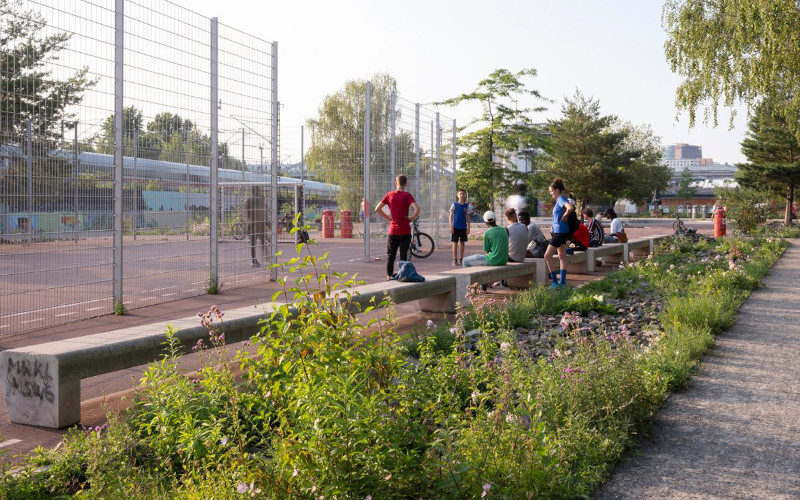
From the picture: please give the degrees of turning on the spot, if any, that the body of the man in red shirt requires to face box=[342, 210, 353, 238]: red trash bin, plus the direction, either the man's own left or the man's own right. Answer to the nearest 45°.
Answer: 0° — they already face it

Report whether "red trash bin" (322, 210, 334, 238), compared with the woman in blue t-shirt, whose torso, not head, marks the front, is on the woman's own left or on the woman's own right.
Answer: on the woman's own right

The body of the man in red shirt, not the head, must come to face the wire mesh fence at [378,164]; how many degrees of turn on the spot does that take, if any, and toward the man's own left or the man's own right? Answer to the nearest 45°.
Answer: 0° — they already face it

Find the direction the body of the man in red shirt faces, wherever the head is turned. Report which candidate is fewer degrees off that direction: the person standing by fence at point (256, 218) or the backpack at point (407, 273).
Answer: the person standing by fence

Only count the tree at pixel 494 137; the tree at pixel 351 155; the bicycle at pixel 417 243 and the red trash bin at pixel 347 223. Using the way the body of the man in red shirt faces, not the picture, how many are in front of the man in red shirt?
4

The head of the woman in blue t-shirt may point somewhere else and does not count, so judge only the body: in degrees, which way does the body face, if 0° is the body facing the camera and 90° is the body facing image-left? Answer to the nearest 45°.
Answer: approximately 90°

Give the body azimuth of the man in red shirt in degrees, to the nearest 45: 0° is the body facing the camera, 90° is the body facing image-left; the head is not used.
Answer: approximately 180°

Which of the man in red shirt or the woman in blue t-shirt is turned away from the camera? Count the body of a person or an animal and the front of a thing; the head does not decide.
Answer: the man in red shirt

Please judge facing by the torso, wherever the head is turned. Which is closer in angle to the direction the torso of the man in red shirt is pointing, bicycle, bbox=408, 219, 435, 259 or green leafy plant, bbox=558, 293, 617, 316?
the bicycle

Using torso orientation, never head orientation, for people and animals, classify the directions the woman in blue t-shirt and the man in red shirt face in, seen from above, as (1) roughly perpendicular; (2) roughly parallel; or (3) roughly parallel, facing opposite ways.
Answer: roughly perpendicular
